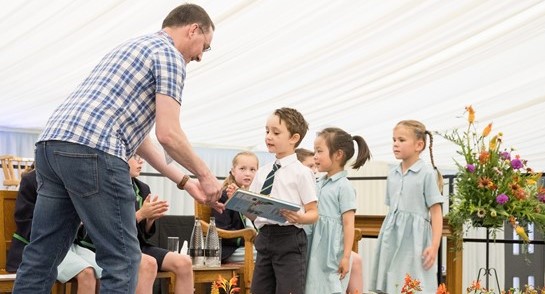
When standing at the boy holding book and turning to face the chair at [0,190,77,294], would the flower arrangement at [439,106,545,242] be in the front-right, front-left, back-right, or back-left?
back-right

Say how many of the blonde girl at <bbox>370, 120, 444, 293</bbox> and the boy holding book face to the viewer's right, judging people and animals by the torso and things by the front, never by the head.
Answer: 0

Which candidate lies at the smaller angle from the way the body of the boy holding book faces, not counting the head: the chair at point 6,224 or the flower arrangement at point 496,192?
the chair

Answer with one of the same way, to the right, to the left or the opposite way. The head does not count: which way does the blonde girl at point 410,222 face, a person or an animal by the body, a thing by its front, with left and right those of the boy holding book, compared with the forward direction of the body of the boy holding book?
the same way

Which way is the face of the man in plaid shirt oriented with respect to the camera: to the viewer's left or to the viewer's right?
to the viewer's right

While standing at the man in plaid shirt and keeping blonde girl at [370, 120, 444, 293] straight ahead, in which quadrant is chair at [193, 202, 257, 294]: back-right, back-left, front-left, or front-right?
front-left

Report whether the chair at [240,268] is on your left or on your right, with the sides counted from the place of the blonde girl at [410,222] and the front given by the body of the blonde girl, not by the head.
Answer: on your right

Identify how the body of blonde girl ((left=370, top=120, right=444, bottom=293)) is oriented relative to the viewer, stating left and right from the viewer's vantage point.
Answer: facing the viewer and to the left of the viewer

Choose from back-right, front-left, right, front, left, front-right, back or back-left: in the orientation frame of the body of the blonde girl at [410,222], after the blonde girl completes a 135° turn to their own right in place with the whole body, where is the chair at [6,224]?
left

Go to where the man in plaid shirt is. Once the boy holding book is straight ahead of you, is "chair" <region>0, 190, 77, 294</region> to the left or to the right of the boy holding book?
left

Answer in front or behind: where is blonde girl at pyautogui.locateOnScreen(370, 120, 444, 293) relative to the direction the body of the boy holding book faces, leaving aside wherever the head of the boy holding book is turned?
behind
